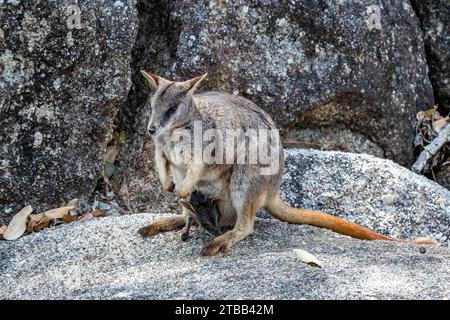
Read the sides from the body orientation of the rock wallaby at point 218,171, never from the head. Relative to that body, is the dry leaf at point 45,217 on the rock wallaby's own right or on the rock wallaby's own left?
on the rock wallaby's own right

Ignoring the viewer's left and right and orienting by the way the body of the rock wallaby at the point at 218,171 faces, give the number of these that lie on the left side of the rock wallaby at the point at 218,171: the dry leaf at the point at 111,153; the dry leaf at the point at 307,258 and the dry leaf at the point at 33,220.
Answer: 1

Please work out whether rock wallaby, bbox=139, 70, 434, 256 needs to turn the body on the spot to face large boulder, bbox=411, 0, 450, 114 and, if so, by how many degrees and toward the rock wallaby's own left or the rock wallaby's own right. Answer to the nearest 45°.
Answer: approximately 180°

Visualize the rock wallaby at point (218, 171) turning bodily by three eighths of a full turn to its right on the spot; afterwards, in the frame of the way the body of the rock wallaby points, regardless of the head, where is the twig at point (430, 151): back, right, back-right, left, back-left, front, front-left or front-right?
front-right

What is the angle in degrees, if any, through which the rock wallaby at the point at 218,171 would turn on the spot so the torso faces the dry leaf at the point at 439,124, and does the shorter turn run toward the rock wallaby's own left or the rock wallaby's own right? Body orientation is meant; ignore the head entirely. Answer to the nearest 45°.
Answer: approximately 180°

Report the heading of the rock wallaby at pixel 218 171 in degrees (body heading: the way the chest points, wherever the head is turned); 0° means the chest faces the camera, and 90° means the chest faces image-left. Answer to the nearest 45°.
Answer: approximately 45°

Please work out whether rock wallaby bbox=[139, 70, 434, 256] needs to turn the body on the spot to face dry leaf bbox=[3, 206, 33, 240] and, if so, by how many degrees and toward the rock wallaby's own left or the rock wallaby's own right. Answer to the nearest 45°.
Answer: approximately 45° to the rock wallaby's own right

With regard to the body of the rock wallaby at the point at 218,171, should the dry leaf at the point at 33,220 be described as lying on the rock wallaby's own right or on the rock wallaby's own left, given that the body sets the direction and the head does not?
on the rock wallaby's own right

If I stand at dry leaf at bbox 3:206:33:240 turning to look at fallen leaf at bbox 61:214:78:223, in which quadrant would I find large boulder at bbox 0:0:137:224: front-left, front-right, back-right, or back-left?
front-left

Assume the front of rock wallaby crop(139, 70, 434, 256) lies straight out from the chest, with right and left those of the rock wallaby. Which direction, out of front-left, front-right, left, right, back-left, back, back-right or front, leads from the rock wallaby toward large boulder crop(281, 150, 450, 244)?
back

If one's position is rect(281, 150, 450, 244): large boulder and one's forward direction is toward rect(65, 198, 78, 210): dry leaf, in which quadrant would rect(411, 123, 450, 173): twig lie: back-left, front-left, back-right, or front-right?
back-right

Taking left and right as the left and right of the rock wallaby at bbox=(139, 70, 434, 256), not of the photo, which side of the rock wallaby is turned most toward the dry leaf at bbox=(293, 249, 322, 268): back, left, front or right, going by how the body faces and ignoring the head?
left
